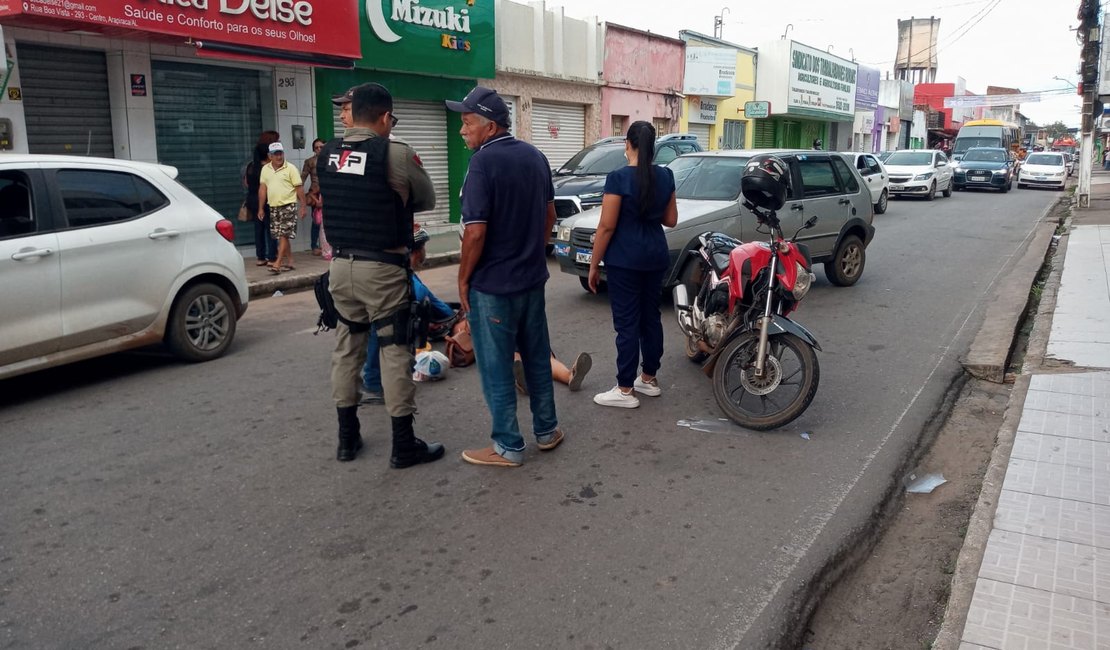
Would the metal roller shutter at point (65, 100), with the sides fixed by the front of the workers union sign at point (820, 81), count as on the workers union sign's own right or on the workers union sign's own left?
on the workers union sign's own right

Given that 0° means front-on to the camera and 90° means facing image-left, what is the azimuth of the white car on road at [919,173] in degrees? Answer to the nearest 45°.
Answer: approximately 45°

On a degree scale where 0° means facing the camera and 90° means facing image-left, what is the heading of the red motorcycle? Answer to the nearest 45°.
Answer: approximately 315°

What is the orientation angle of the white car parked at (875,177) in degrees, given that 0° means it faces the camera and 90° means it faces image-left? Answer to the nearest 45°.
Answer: approximately 45°

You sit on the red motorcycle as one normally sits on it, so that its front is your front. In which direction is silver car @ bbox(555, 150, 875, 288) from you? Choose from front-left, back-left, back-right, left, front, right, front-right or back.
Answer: back-left

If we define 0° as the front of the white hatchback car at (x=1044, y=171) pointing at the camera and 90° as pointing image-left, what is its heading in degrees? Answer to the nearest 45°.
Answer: approximately 0°

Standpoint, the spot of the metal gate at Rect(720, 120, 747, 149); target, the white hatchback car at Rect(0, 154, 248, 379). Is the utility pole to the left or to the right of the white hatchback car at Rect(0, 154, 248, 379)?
left

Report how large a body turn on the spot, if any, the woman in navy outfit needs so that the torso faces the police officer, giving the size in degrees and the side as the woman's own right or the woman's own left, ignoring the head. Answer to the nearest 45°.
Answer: approximately 90° to the woman's own left

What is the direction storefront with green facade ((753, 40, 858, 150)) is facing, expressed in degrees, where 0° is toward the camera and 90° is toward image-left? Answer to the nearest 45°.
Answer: approximately 315°

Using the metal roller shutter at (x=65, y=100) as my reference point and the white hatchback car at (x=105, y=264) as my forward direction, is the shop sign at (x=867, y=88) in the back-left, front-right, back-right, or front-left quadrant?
back-left

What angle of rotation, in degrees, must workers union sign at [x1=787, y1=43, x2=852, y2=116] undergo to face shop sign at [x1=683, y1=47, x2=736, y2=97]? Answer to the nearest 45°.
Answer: approximately 45° to its right

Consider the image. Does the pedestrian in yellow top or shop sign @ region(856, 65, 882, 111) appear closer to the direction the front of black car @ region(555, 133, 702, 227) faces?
the pedestrian in yellow top

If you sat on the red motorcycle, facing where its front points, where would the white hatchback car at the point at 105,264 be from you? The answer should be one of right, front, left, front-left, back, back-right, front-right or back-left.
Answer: back-right
